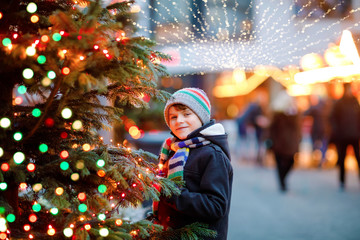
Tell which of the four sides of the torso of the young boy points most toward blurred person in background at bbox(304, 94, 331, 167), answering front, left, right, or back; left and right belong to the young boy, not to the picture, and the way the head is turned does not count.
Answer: back

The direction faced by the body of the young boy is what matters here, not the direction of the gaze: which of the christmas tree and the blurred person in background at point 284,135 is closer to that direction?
the christmas tree

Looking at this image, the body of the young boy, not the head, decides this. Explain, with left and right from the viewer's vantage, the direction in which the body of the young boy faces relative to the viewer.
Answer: facing the viewer and to the left of the viewer

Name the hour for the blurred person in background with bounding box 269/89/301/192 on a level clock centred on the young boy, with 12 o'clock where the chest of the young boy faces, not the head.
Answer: The blurred person in background is roughly at 5 o'clock from the young boy.

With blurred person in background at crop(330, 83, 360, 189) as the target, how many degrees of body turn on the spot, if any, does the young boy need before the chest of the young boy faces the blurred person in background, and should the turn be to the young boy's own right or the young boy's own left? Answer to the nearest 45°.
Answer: approximately 180°

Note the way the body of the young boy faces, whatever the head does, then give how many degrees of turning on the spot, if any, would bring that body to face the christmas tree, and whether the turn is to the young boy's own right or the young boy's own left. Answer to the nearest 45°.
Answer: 0° — they already face it

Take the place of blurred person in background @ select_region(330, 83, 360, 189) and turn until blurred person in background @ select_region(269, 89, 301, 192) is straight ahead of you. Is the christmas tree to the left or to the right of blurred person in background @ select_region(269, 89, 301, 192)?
left
